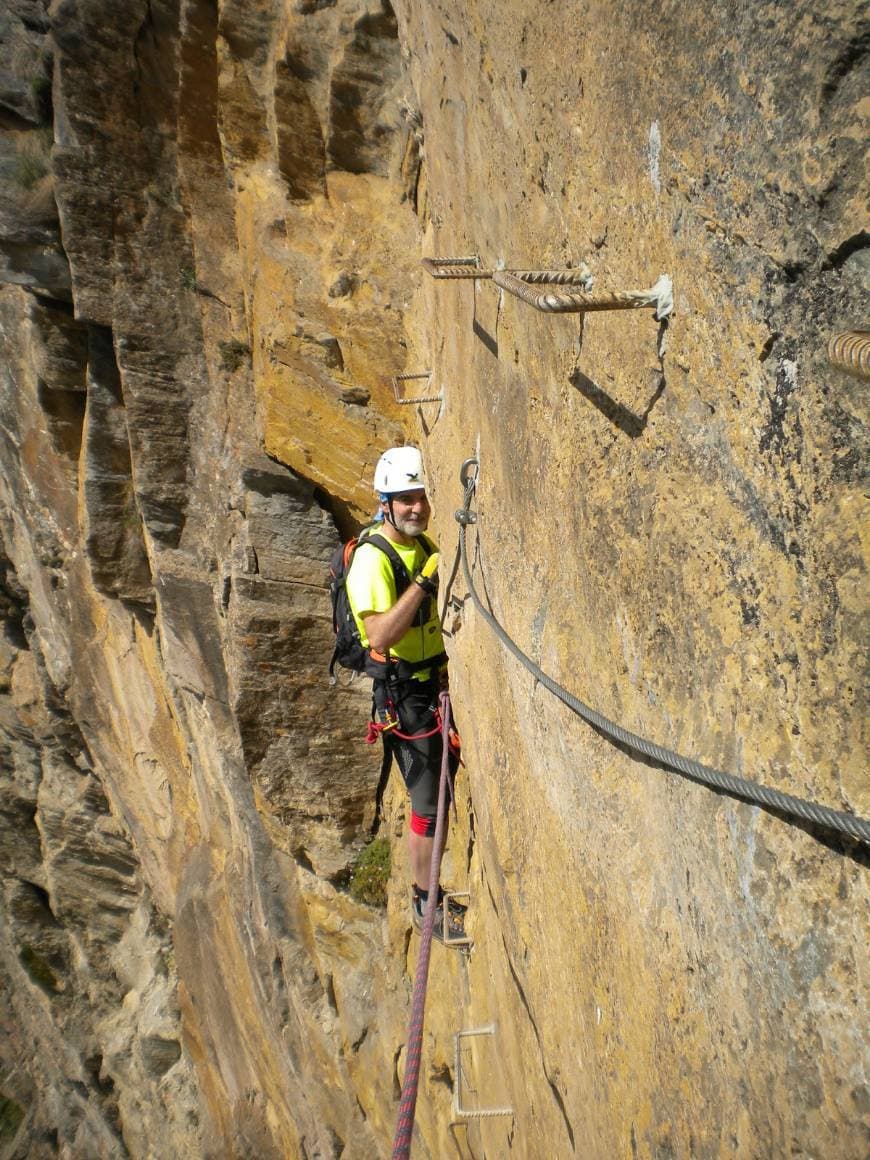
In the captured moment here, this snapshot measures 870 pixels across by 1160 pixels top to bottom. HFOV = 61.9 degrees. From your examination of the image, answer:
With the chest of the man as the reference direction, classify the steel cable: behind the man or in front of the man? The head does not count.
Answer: in front

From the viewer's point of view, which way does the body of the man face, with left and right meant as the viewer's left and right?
facing the viewer and to the right of the viewer
